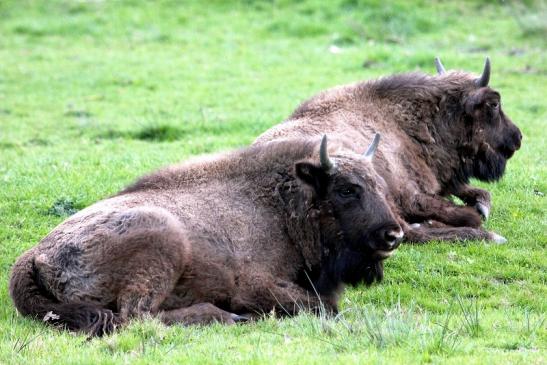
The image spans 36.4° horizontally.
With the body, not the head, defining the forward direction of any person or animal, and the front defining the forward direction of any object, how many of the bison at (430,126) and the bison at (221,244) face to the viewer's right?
2

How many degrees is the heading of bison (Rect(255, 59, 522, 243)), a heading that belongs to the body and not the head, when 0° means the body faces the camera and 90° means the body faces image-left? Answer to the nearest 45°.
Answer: approximately 270°

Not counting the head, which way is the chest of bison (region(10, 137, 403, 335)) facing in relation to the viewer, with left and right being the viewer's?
facing to the right of the viewer

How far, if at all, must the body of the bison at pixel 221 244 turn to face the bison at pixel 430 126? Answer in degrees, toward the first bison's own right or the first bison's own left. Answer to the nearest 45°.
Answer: approximately 45° to the first bison's own left

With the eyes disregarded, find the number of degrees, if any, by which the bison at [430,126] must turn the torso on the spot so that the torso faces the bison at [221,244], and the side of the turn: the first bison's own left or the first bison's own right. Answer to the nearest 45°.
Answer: approximately 135° to the first bison's own right

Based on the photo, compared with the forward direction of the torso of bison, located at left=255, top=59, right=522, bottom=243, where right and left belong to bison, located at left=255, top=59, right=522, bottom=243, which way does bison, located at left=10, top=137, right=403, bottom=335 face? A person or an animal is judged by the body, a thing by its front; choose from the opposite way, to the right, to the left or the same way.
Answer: the same way
